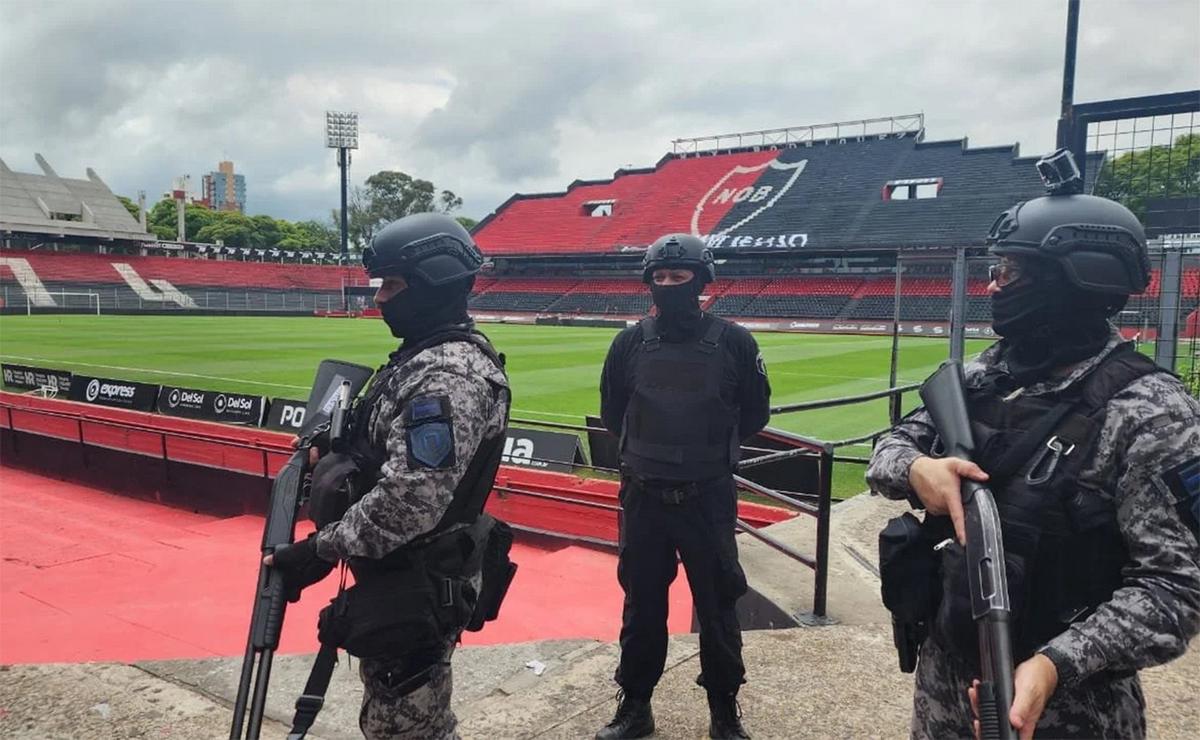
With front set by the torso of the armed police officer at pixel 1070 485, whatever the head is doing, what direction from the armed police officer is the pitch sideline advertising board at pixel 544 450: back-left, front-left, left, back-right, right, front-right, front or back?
right

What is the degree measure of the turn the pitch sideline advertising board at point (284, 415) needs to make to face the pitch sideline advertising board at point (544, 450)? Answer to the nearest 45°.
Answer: approximately 90° to its left

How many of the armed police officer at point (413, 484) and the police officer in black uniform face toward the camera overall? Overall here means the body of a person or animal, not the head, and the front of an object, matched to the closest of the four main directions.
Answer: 1

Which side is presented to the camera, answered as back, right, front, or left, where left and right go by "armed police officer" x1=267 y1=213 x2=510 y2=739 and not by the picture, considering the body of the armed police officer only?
left

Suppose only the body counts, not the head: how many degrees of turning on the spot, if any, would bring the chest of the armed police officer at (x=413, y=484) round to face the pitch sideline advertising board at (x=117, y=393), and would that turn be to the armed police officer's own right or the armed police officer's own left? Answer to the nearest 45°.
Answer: approximately 90° to the armed police officer's own right

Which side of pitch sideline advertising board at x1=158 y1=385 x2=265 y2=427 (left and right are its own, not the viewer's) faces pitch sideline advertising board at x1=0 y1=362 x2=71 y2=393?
right

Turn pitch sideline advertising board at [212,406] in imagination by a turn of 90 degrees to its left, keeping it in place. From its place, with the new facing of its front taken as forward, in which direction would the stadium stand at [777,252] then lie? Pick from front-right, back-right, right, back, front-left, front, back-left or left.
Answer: left

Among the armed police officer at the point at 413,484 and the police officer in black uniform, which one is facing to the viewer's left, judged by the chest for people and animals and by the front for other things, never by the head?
the armed police officer

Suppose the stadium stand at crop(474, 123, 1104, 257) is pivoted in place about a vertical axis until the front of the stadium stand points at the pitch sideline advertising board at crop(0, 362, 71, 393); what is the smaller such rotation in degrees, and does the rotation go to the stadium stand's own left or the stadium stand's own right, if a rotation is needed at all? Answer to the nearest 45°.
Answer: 0° — it already faces it

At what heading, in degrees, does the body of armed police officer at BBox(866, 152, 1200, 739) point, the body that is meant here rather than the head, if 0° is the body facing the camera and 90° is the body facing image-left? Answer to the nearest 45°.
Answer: approximately 45°

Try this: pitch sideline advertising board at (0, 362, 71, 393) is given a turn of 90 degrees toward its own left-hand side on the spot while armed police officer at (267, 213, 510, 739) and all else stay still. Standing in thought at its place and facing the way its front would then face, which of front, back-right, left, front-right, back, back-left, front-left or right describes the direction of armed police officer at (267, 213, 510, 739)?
front-right

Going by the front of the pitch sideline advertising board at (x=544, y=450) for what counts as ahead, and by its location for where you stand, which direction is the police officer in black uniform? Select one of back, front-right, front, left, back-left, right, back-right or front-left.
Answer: front-left

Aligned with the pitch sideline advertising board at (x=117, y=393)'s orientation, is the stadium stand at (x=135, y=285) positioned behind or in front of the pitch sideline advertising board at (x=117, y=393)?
behind
